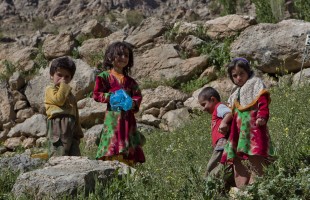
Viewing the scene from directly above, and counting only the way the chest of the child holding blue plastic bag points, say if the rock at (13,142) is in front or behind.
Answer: behind

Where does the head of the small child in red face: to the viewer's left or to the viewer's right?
to the viewer's left

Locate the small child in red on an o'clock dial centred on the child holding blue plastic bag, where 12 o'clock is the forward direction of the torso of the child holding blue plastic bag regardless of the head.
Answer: The small child in red is roughly at 10 o'clock from the child holding blue plastic bag.

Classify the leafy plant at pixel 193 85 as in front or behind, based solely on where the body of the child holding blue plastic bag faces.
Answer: behind

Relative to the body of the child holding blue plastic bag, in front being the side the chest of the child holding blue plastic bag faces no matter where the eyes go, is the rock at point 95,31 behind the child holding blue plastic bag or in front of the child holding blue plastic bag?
behind

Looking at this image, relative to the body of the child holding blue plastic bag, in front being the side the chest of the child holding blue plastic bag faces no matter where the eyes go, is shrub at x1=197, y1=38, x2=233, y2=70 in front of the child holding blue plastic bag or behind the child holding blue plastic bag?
behind

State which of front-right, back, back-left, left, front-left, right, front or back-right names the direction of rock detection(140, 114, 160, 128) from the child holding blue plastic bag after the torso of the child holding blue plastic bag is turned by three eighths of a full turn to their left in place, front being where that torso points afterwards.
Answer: front-left

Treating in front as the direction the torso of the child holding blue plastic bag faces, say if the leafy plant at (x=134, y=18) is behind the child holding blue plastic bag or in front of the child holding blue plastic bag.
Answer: behind

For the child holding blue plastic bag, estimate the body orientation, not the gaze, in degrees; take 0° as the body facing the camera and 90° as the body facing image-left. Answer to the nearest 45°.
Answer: approximately 0°

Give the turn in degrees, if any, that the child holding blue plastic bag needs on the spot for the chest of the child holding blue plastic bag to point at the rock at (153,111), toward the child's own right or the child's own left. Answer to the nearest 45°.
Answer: approximately 180°

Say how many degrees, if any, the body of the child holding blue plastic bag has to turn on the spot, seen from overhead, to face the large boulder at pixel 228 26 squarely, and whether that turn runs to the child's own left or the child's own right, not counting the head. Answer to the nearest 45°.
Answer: approximately 135° to the child's own left

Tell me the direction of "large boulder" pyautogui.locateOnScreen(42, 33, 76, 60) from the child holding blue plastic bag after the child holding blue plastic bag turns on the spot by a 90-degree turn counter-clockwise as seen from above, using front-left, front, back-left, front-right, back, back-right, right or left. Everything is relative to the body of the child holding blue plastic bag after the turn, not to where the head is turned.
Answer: left

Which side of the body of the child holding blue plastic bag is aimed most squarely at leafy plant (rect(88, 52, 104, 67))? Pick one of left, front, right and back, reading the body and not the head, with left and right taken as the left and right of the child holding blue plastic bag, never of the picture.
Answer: back

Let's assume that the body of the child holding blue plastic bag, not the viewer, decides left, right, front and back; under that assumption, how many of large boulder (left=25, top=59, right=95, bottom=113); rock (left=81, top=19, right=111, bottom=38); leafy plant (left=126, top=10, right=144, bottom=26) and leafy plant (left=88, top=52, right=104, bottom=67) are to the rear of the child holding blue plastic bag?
4

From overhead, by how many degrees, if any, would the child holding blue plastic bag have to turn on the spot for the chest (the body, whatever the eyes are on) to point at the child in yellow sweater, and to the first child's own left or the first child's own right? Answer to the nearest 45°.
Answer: approximately 90° to the first child's own right
